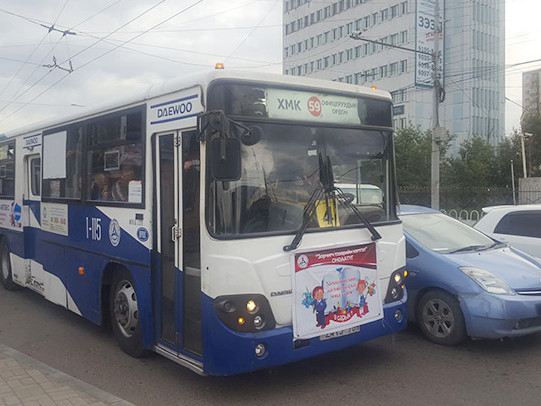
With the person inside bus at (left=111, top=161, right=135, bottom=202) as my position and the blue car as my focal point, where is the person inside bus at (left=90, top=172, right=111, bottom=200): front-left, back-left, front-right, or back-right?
back-left

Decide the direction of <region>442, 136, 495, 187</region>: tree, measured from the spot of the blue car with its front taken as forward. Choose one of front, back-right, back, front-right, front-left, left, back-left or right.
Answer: back-left

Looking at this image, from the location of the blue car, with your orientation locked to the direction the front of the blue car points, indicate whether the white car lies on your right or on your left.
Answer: on your left

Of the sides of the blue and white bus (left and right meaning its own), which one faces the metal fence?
left

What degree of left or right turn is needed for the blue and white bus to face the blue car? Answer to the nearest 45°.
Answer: approximately 45° to its left

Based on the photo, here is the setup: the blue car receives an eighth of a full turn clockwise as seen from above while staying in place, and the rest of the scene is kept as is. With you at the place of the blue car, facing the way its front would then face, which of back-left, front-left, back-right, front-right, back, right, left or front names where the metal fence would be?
back

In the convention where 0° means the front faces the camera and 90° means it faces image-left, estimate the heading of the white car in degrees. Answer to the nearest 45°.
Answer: approximately 270°

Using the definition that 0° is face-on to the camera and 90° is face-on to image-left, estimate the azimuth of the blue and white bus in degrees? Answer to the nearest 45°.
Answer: approximately 315°

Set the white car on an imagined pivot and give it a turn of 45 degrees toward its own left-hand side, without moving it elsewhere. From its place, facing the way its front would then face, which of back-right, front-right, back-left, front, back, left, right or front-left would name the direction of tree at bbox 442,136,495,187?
front-left

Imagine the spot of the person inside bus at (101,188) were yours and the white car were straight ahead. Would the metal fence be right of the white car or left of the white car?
left

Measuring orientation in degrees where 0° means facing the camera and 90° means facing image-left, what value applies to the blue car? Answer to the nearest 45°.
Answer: approximately 315°

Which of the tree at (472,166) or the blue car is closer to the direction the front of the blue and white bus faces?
the blue car

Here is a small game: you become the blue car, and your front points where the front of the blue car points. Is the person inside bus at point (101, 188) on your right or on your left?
on your right
